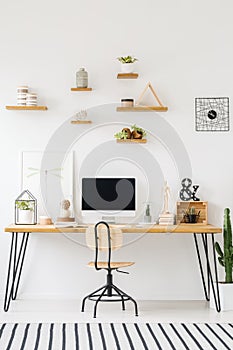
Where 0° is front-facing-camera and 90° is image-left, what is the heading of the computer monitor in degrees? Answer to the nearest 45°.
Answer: approximately 0°

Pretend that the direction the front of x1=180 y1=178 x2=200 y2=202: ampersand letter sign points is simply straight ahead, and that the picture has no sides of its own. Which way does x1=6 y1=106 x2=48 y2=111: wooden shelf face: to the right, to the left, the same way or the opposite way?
the same way

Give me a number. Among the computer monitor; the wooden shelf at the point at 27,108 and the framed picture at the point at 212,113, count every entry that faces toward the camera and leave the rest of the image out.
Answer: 3

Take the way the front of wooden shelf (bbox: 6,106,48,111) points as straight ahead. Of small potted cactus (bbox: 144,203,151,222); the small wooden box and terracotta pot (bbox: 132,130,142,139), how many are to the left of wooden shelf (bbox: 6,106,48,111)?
3

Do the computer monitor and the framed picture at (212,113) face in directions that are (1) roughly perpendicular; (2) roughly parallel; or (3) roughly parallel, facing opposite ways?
roughly parallel

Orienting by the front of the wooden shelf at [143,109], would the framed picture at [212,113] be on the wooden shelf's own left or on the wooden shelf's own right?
on the wooden shelf's own left

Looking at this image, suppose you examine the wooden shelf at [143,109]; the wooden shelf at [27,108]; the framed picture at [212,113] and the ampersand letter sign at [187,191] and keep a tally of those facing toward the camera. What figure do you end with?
4

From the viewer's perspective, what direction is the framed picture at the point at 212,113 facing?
toward the camera

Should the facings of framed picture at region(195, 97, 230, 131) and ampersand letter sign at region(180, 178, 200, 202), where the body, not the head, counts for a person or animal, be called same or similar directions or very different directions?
same or similar directions

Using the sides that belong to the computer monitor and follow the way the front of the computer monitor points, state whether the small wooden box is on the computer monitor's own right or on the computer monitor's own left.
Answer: on the computer monitor's own left

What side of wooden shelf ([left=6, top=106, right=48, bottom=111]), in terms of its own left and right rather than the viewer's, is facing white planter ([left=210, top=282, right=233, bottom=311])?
left

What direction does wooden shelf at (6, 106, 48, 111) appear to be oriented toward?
toward the camera

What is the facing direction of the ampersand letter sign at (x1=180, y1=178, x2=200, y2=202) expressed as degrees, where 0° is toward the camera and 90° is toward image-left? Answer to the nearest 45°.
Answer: approximately 0°

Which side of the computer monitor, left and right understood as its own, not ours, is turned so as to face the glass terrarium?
right

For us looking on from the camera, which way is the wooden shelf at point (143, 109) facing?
facing the viewer

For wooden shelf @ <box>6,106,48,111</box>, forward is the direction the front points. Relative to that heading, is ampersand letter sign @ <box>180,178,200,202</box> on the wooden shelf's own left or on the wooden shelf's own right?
on the wooden shelf's own left

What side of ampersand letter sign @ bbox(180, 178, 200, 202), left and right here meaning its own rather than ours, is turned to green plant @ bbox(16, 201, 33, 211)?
right
